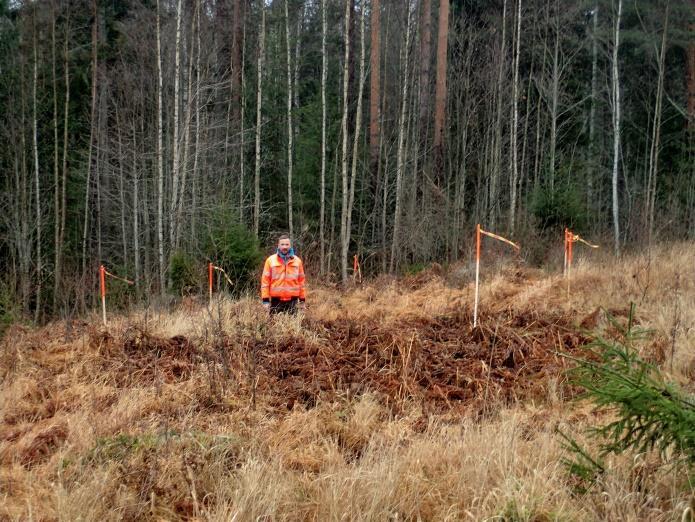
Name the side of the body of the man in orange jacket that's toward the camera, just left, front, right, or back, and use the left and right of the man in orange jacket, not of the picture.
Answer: front
